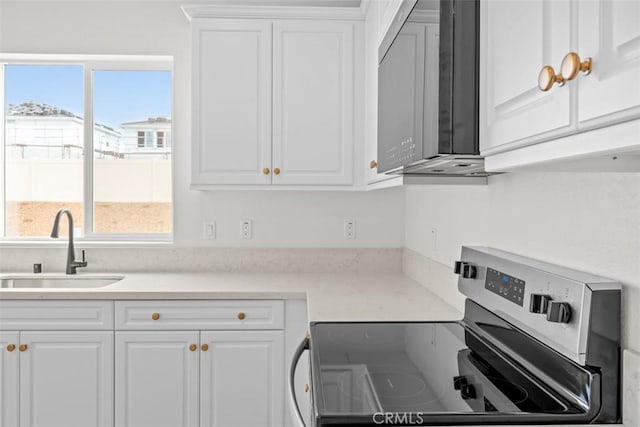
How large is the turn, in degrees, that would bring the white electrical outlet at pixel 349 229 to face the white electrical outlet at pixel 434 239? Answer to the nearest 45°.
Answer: approximately 45° to its left

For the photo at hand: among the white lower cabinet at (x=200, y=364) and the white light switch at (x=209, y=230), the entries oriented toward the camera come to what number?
2

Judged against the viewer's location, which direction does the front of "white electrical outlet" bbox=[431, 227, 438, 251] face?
facing the viewer and to the left of the viewer

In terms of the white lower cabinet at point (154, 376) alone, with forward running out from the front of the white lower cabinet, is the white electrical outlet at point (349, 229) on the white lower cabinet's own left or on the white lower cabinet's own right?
on the white lower cabinet's own left

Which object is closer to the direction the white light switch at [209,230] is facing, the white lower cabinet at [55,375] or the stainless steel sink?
the white lower cabinet

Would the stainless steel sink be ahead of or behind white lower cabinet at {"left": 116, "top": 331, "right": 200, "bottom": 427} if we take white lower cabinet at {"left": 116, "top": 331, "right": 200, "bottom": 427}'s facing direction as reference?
behind

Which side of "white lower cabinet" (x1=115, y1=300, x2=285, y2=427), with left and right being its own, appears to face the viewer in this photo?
front

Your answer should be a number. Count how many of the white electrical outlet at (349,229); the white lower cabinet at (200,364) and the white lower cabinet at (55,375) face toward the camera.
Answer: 3

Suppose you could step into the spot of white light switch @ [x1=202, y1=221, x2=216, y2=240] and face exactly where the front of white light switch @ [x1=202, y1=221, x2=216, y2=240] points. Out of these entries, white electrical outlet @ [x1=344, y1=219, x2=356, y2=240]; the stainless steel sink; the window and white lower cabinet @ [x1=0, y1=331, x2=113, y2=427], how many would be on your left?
1

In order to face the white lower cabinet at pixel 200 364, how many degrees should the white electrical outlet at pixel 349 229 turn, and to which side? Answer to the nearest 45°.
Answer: approximately 45° to its right
